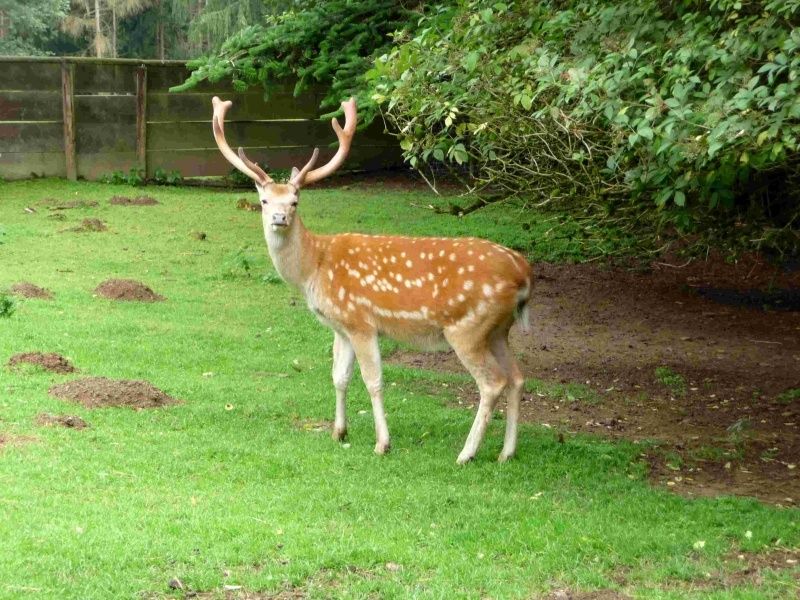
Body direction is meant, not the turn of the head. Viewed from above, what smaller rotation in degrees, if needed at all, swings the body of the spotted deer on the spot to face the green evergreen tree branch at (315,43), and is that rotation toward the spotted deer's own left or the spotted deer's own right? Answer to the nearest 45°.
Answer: approximately 90° to the spotted deer's own right

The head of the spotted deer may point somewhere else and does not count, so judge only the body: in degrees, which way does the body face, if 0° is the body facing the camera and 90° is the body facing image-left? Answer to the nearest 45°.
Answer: approximately 90°

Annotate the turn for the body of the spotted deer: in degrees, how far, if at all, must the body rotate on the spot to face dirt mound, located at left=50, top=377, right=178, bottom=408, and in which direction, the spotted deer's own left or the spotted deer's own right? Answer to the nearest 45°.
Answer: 0° — it already faces it

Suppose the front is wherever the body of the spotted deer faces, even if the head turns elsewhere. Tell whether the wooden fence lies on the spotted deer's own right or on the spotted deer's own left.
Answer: on the spotted deer's own right

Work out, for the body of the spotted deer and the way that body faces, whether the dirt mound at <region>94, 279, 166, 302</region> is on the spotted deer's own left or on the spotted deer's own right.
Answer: on the spotted deer's own right

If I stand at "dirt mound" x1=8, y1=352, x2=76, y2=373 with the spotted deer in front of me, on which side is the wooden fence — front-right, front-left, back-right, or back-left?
back-left

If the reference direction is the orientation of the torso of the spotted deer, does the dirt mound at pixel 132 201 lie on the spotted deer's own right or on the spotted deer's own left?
on the spotted deer's own right
